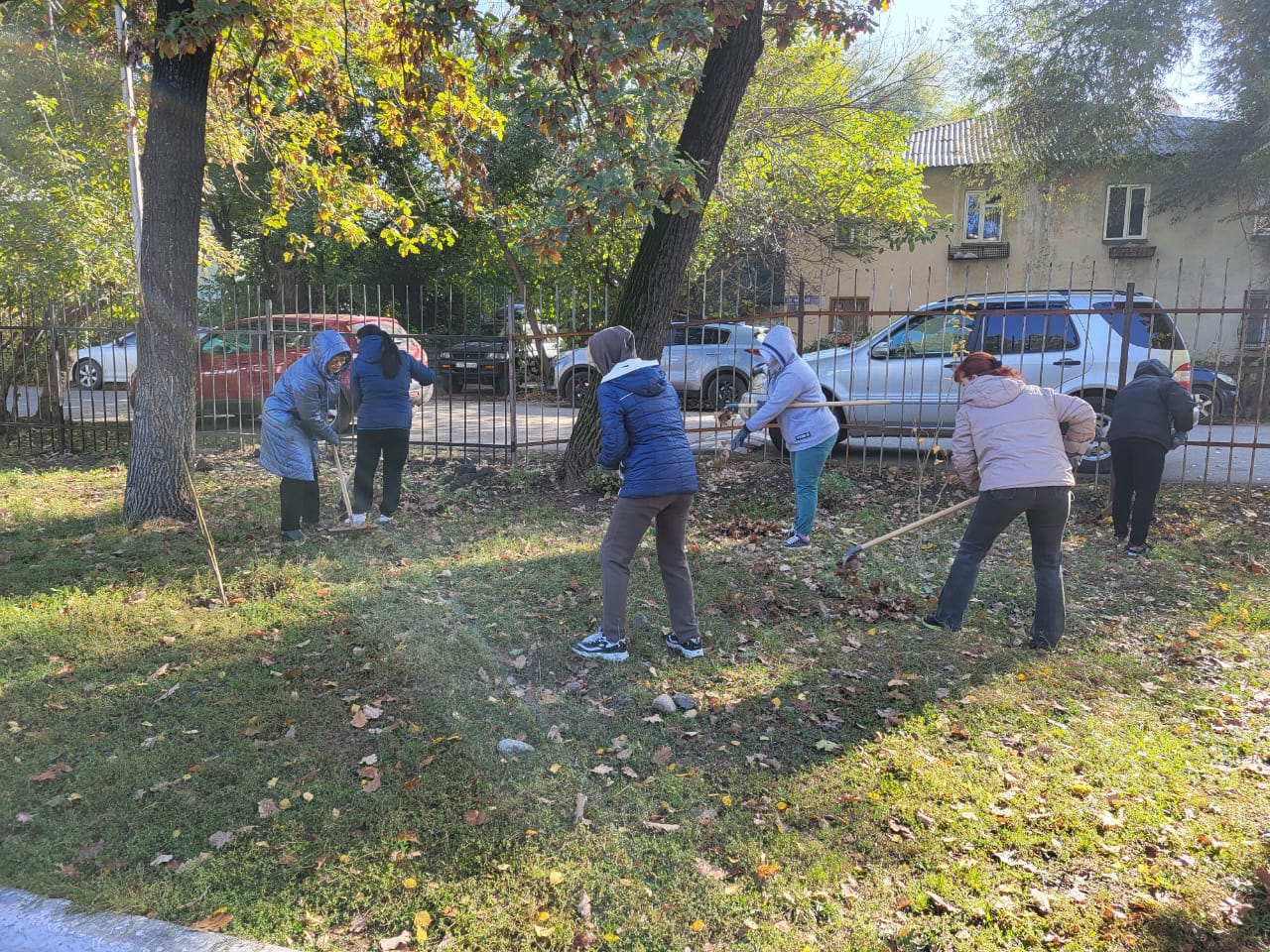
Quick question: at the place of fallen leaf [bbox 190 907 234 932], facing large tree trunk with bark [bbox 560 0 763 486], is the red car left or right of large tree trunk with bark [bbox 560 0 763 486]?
left

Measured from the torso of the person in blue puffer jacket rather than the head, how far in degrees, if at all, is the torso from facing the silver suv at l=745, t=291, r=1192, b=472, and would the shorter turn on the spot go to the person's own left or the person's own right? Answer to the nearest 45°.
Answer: approximately 90° to the person's own right

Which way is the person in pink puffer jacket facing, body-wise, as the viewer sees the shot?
away from the camera

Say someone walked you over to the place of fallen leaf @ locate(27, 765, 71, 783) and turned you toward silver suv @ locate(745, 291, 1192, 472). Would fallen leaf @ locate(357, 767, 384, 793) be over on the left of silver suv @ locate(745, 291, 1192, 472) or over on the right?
right

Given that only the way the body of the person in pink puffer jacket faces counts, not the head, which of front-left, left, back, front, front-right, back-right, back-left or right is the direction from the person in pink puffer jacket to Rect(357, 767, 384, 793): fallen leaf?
back-left

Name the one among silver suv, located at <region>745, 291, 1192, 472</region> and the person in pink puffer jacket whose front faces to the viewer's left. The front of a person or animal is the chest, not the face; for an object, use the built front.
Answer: the silver suv

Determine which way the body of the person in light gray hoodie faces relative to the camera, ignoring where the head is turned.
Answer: to the viewer's left

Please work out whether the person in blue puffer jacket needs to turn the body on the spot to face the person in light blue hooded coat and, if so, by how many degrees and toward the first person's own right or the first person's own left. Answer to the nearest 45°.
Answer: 0° — they already face them

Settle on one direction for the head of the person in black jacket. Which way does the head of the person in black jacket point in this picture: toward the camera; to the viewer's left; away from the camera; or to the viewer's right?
away from the camera

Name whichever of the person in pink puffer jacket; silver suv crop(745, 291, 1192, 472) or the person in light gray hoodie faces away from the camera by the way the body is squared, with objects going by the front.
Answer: the person in pink puffer jacket

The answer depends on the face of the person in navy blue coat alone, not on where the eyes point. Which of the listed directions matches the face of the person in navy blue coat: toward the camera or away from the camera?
away from the camera

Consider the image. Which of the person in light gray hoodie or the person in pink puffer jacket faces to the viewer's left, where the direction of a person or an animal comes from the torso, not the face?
the person in light gray hoodie
